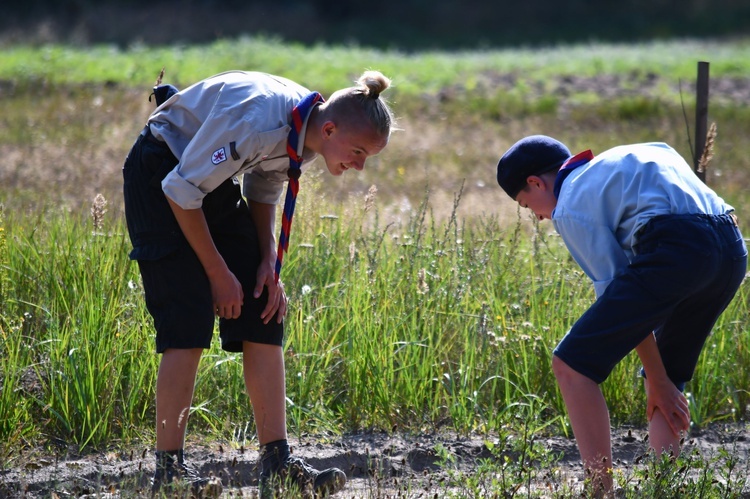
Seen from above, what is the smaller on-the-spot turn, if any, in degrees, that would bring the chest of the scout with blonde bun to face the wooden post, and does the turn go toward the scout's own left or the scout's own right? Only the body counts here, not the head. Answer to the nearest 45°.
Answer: approximately 45° to the scout's own left

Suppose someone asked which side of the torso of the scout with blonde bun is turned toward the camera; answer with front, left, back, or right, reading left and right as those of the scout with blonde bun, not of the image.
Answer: right
